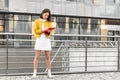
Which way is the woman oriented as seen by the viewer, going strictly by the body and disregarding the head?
toward the camera

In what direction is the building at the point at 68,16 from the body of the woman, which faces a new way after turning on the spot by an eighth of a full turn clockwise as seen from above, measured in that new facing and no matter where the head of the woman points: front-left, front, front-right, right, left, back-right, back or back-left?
back-right

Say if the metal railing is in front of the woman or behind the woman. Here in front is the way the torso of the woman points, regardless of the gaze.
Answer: behind
